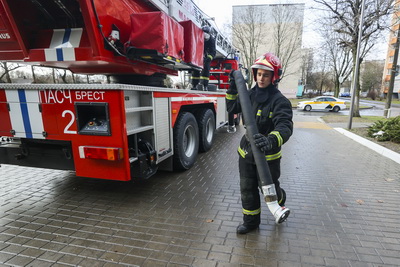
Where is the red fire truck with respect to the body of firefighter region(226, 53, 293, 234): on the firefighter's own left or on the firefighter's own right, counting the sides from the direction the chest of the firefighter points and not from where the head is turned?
on the firefighter's own right

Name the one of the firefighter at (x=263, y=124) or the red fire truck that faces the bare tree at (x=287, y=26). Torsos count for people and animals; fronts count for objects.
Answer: the red fire truck

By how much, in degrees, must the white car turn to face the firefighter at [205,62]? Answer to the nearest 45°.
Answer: approximately 90° to its left

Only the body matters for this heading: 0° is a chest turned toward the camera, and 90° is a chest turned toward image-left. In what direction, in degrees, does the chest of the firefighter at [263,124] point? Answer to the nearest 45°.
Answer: approximately 45°

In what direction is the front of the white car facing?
to the viewer's left

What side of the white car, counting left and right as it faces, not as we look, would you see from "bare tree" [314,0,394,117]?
left

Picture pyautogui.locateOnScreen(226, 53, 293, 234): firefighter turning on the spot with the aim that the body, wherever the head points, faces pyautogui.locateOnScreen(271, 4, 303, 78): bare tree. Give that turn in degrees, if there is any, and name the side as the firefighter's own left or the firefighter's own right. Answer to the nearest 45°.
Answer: approximately 135° to the firefighter's own right

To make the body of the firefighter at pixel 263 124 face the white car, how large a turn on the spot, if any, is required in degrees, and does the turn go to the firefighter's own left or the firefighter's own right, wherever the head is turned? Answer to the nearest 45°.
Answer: approximately 135° to the firefighter's own right

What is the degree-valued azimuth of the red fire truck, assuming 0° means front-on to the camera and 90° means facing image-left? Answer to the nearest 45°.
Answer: approximately 225°
